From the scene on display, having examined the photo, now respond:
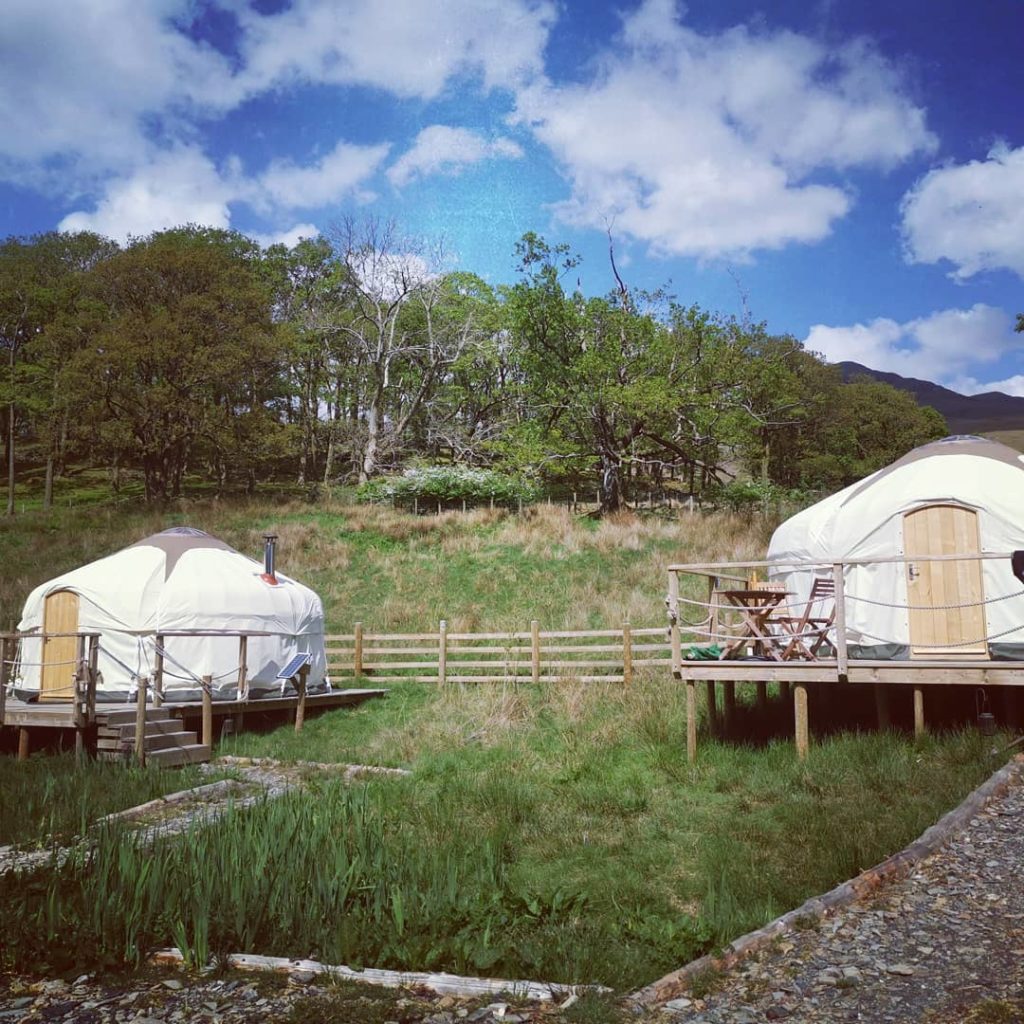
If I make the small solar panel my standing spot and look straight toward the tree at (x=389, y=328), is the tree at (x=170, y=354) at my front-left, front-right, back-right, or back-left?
front-left

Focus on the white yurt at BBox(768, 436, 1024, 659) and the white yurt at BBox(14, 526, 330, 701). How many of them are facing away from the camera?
0

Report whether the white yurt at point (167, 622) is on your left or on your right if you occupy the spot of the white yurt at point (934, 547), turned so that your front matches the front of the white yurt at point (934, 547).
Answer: on your right

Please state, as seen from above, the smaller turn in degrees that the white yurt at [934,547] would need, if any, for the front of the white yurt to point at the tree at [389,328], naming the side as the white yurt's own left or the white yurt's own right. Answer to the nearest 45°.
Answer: approximately 135° to the white yurt's own right

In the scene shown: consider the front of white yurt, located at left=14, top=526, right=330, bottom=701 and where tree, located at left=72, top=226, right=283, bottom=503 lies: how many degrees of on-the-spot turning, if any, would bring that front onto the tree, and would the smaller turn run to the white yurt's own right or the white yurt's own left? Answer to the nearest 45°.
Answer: approximately 135° to the white yurt's own right

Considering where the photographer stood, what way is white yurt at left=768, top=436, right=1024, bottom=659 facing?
facing the viewer

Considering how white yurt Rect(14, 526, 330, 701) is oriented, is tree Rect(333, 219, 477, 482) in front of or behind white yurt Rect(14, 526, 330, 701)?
behind

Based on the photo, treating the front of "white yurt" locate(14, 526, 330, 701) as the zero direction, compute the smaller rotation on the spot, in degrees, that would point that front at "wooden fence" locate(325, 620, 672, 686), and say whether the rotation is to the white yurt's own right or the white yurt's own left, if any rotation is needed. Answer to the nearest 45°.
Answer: approximately 135° to the white yurt's own left

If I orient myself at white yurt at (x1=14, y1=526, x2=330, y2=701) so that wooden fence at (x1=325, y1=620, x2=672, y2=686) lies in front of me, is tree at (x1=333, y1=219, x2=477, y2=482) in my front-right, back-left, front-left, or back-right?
front-left

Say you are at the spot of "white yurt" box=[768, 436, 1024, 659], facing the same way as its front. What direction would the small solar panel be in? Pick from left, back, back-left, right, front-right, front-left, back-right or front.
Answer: right

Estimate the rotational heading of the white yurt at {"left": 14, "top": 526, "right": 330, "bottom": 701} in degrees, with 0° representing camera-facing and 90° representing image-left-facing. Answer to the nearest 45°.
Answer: approximately 45°

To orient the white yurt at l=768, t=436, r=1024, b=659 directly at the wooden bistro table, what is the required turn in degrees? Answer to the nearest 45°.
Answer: approximately 45° to its right

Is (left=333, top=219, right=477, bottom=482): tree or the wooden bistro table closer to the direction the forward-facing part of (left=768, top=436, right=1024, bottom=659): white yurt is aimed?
the wooden bistro table
